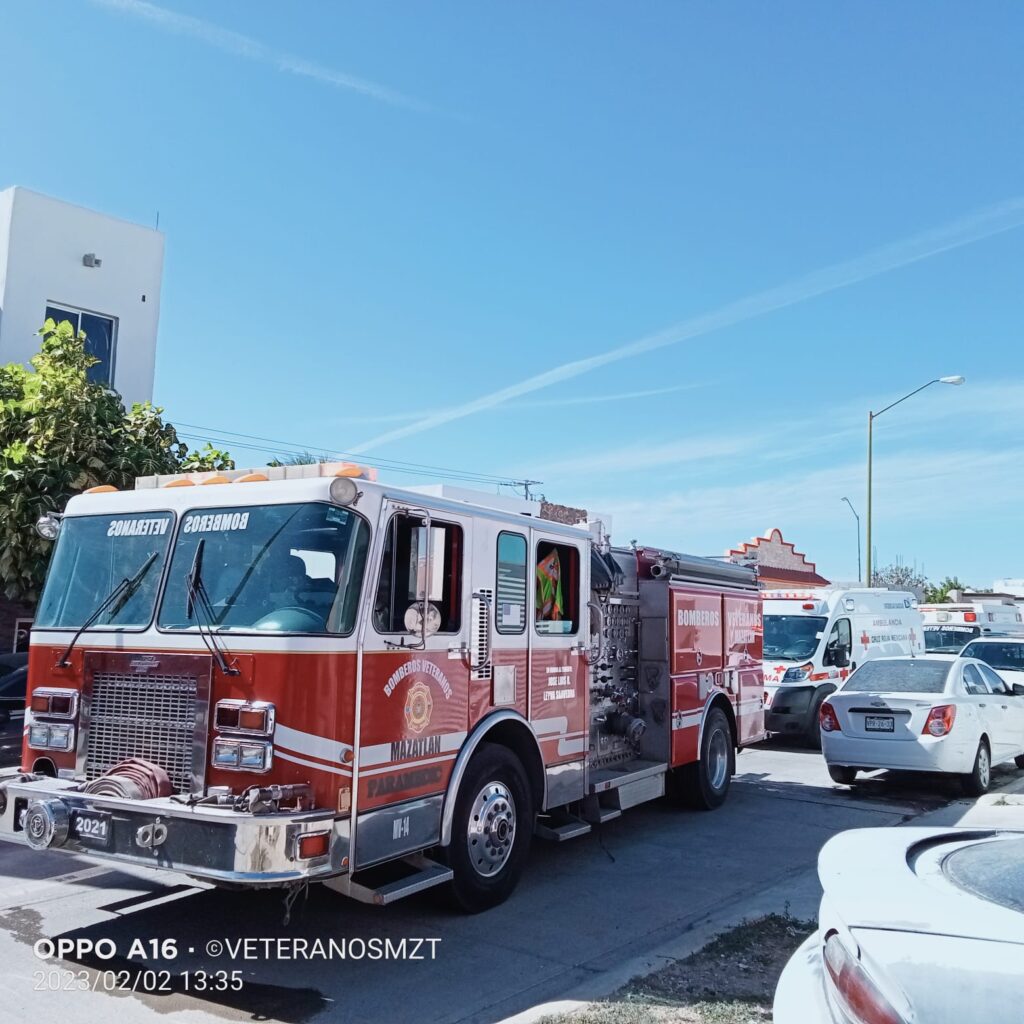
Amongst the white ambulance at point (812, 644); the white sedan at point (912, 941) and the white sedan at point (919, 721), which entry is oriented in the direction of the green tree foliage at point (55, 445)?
the white ambulance

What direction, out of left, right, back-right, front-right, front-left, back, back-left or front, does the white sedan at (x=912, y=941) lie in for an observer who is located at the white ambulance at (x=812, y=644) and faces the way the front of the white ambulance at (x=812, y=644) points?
front-left

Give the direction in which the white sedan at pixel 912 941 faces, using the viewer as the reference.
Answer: facing away from the viewer and to the right of the viewer

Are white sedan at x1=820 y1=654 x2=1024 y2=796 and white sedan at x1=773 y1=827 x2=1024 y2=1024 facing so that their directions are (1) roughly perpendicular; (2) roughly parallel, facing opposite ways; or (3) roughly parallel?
roughly parallel

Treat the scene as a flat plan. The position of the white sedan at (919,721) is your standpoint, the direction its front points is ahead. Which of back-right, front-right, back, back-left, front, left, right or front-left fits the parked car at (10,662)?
back-left

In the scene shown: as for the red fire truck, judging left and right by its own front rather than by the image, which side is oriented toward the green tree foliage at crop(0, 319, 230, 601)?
right

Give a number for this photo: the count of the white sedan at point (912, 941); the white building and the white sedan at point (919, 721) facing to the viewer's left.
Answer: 0

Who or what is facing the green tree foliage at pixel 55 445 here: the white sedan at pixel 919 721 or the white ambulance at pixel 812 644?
the white ambulance

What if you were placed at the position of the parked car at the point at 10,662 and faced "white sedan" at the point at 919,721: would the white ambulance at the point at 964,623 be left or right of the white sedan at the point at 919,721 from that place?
left

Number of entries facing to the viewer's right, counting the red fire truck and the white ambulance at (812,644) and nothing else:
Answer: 0

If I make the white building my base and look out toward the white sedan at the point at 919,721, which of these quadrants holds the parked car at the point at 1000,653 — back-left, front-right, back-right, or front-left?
front-left

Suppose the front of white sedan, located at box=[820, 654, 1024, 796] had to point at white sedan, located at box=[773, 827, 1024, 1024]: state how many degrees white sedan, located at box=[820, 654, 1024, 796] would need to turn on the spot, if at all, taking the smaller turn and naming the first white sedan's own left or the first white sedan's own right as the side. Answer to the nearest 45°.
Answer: approximately 135° to the first white sedan's own right

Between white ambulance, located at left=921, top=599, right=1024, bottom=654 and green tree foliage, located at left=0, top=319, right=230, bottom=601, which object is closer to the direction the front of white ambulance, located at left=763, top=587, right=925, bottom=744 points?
the green tree foliage

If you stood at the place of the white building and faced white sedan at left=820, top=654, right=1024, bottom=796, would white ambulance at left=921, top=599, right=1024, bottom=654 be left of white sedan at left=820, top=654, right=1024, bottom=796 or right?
left

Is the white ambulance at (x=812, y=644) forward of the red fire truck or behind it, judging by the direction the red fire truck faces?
behind

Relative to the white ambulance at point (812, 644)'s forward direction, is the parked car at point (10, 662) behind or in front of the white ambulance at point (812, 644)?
in front

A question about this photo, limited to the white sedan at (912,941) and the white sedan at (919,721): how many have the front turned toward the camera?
0

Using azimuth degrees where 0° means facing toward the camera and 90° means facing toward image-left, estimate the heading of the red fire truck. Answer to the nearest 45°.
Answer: approximately 45°

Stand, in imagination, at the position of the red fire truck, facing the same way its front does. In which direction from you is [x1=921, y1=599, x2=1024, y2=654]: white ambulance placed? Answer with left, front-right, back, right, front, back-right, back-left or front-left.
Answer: back
